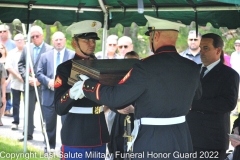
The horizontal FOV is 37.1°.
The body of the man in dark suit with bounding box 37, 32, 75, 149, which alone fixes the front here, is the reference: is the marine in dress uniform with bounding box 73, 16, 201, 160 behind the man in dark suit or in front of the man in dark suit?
in front

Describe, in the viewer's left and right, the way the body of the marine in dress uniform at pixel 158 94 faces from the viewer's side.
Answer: facing away from the viewer and to the left of the viewer

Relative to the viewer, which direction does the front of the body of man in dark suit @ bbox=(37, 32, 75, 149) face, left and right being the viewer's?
facing the viewer

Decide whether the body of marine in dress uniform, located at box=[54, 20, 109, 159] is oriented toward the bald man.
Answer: no

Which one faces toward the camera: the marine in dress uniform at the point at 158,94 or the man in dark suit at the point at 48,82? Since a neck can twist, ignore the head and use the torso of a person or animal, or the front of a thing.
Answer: the man in dark suit

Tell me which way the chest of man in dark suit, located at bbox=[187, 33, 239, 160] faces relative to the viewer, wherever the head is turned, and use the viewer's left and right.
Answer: facing the viewer and to the left of the viewer

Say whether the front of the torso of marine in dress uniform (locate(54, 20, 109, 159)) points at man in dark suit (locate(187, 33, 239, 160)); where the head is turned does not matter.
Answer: no

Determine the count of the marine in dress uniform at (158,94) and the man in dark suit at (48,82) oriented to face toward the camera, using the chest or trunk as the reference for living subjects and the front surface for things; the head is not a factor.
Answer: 1

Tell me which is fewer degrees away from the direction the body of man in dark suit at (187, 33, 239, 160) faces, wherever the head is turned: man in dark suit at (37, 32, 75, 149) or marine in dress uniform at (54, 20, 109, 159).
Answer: the marine in dress uniform

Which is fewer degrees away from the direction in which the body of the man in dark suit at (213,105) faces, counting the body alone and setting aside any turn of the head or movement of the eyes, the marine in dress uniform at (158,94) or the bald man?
the marine in dress uniform

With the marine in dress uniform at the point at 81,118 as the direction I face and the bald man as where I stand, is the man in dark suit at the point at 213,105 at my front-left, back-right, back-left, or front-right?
front-left

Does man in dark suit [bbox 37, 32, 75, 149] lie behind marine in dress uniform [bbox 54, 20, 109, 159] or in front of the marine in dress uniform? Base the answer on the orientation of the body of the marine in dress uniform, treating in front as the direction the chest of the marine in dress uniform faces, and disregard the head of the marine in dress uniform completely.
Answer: behind

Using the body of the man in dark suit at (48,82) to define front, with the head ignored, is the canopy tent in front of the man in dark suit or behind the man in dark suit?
in front
